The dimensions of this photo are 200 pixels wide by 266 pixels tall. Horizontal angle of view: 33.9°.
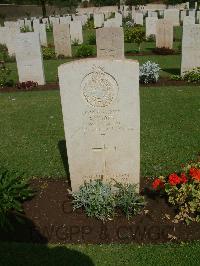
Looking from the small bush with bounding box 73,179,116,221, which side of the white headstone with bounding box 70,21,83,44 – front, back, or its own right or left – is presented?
front

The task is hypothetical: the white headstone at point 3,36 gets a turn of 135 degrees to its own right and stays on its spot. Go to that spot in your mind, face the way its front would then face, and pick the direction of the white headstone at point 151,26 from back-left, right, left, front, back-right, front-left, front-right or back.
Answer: back-right

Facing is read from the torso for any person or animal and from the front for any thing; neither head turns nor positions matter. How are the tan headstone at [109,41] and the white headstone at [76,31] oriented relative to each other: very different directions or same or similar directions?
same or similar directions

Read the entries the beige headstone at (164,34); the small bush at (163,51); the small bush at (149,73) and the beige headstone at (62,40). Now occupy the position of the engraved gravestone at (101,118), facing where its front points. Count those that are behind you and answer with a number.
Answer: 4

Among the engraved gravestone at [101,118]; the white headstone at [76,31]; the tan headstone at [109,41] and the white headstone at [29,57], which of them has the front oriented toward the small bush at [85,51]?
the white headstone at [76,31]

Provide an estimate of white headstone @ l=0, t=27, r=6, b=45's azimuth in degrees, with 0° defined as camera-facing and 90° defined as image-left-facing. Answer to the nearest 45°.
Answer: approximately 0°

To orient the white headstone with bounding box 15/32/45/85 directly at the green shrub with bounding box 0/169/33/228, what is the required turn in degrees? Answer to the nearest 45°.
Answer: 0° — it already faces it

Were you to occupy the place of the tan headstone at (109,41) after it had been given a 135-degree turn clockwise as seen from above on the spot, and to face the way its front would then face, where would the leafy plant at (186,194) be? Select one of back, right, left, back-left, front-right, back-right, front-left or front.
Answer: back-left

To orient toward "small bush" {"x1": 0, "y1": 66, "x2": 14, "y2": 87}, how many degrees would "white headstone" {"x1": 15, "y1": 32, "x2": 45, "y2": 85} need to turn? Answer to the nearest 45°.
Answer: approximately 90° to its right

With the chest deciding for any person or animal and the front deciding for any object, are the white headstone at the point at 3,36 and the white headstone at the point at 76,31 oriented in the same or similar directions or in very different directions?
same or similar directions

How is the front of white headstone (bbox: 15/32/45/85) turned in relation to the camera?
facing the viewer

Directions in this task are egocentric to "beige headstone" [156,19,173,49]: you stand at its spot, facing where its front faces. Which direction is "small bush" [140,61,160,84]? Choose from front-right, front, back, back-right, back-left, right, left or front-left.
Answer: front

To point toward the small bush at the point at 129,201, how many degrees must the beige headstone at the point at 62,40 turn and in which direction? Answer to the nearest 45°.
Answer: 0° — it already faces it

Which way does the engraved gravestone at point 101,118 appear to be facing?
toward the camera

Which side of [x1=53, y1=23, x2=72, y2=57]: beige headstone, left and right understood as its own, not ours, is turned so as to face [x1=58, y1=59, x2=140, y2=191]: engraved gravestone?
front

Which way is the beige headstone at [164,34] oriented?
toward the camera

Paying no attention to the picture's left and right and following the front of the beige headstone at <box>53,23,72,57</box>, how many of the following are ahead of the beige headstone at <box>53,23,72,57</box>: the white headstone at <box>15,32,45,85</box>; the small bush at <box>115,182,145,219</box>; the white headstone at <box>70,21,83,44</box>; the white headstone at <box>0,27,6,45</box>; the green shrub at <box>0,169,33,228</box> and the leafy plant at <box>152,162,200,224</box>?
4
